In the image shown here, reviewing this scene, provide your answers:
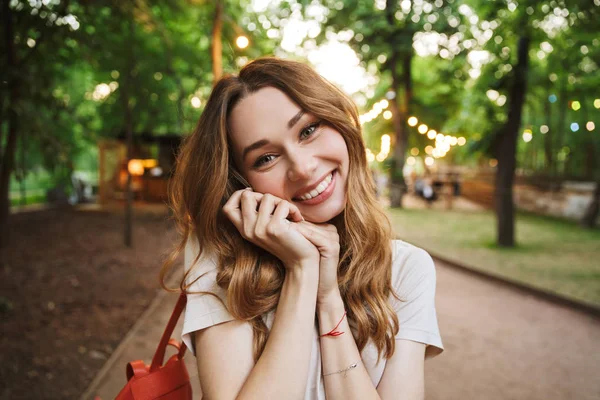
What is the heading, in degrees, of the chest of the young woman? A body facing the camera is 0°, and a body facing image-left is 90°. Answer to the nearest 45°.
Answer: approximately 0°

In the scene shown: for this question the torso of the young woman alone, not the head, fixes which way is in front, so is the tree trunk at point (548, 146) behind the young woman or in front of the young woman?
behind

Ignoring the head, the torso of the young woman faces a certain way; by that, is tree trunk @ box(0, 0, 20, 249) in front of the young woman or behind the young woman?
behind

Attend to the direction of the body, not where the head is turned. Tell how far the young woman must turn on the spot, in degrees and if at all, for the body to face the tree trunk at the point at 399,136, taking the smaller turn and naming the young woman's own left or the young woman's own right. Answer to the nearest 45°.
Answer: approximately 180°

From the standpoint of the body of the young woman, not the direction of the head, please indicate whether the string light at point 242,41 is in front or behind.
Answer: behind
